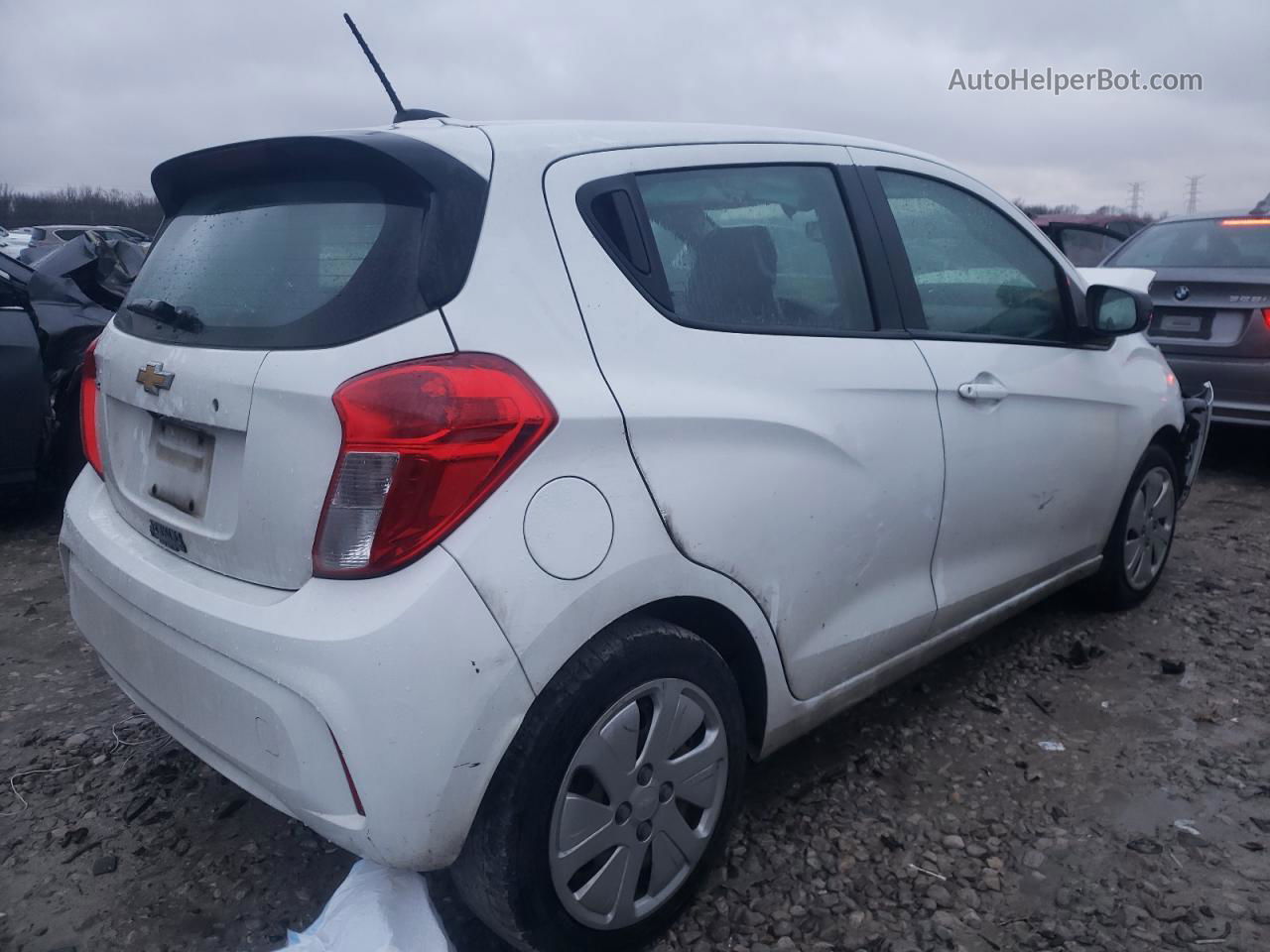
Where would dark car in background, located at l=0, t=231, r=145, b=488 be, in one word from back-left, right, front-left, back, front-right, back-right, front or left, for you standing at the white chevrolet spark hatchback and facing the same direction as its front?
left

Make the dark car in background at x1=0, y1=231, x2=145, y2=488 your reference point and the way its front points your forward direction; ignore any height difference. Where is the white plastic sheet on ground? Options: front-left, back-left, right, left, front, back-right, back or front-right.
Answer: right

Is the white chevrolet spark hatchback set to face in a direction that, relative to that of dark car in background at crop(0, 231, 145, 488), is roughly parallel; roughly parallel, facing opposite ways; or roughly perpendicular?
roughly parallel

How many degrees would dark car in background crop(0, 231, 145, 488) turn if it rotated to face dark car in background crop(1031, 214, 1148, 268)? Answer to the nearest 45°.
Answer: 0° — it already faces it

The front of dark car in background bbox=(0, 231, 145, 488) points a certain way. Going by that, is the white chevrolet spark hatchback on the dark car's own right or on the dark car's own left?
on the dark car's own right

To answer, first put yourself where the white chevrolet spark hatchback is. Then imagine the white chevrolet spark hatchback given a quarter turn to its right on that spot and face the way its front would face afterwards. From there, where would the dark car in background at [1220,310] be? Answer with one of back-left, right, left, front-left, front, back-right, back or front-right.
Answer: left

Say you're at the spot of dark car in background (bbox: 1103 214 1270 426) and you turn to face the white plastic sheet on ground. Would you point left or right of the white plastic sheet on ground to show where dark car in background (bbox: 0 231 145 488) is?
right

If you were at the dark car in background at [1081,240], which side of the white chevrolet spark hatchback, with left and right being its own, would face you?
front

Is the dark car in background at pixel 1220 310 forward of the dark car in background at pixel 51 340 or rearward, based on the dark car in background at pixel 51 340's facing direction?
forward

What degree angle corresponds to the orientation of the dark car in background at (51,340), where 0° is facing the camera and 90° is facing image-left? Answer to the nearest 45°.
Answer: approximately 270°

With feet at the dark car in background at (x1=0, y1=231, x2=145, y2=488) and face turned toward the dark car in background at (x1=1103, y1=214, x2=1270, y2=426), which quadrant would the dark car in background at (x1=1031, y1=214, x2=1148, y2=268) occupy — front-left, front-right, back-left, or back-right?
front-left

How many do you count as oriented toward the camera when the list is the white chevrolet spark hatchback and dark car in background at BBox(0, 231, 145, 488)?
0

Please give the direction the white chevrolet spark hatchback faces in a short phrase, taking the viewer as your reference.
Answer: facing away from the viewer and to the right of the viewer
